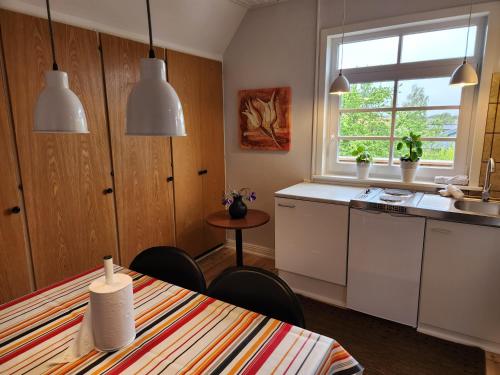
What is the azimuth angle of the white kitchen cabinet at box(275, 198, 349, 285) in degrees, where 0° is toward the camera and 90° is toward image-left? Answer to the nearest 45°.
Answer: approximately 45°

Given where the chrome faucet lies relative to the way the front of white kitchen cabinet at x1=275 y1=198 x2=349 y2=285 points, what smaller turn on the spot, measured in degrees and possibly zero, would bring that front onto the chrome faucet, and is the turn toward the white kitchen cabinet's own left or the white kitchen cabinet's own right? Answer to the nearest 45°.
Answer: approximately 135° to the white kitchen cabinet's own left

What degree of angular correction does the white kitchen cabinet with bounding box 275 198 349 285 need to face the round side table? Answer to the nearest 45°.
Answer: approximately 45° to its right

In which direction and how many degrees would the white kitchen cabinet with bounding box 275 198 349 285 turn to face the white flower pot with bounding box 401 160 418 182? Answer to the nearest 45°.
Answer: approximately 135° to its left

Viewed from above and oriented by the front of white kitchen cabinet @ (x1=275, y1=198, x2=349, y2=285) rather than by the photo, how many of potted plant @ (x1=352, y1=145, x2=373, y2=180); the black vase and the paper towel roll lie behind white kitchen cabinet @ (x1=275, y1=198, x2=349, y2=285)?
1

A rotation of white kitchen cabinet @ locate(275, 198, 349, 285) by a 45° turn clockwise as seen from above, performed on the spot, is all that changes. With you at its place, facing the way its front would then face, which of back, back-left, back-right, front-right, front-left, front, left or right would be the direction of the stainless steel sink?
back

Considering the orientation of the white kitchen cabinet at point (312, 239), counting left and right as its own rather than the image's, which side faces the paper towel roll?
front

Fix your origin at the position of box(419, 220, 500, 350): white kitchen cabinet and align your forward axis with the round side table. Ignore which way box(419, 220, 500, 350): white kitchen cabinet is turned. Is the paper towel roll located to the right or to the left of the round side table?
left

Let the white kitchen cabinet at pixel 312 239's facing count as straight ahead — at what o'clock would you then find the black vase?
The black vase is roughly at 2 o'clock from the white kitchen cabinet.

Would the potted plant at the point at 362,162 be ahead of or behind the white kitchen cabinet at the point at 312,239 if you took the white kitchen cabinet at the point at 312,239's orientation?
behind
